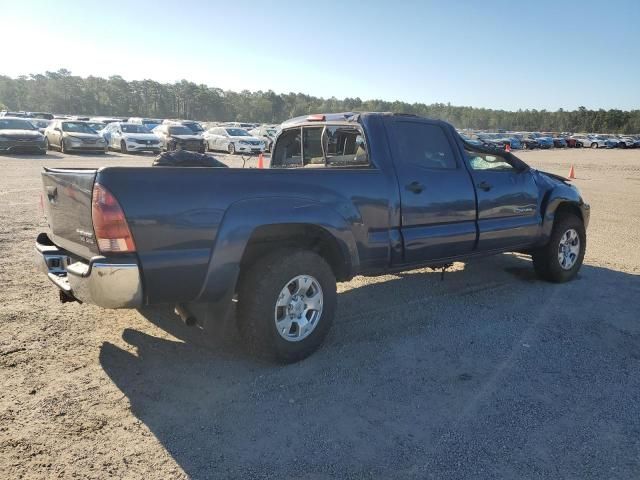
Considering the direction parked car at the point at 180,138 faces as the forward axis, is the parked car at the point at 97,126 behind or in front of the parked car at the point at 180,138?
behind

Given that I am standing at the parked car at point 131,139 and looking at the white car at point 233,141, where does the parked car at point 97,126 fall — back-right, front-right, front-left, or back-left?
back-left

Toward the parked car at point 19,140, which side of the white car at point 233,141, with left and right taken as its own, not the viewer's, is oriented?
right

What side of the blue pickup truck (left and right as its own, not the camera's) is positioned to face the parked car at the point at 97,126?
left

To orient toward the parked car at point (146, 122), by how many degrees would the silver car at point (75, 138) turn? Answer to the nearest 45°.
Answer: approximately 135° to its left

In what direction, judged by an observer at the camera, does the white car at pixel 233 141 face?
facing the viewer and to the right of the viewer
